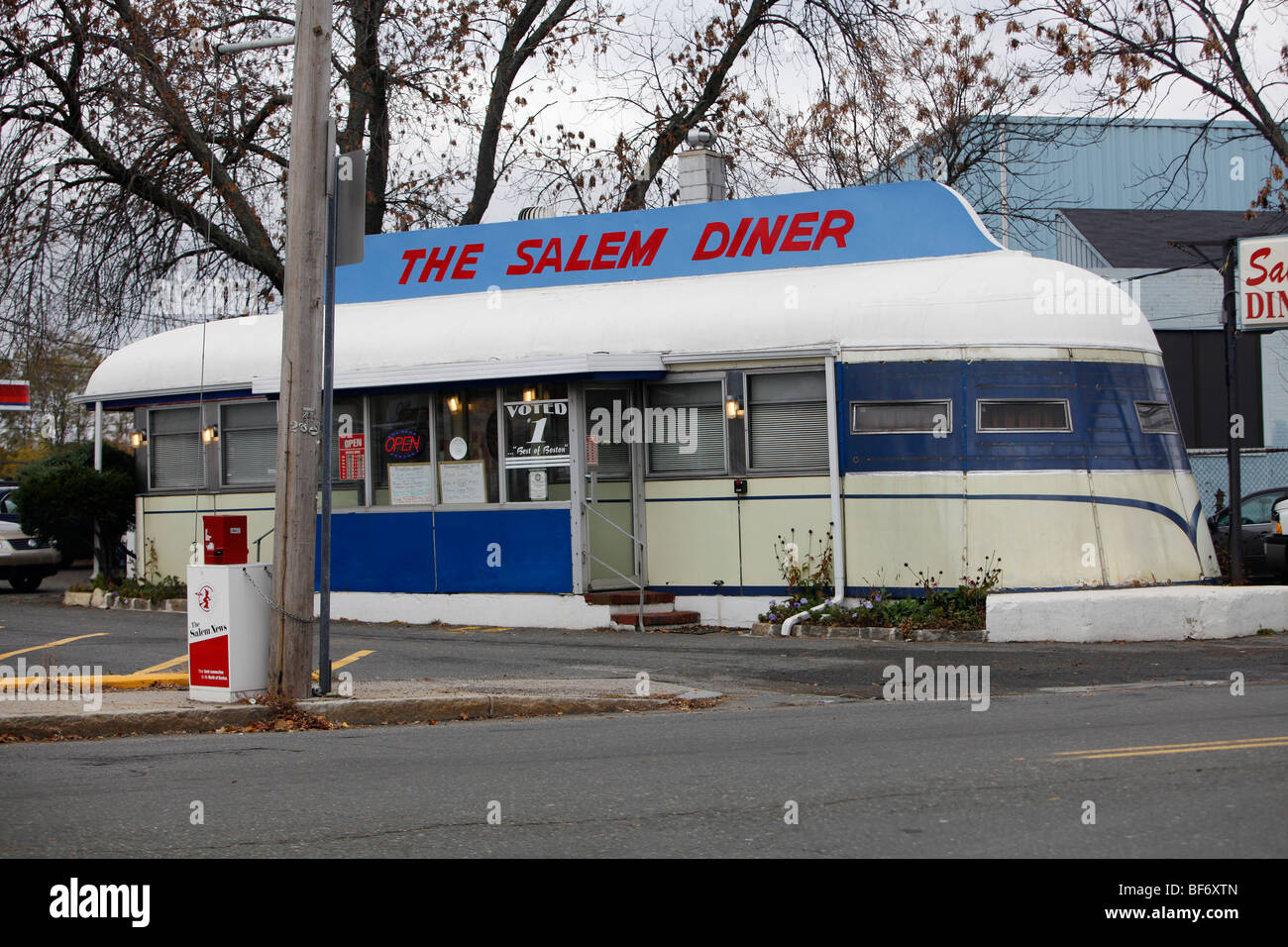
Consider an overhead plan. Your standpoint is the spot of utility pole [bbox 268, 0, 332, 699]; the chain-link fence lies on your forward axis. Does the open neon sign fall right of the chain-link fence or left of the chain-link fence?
left

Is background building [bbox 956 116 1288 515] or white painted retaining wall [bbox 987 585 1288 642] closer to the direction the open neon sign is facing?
the white painted retaining wall

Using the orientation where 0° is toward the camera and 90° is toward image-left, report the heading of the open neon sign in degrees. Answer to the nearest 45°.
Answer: approximately 0°

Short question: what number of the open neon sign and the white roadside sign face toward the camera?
2

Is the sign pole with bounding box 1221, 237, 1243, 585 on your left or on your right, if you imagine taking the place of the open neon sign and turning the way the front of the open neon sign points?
on your left

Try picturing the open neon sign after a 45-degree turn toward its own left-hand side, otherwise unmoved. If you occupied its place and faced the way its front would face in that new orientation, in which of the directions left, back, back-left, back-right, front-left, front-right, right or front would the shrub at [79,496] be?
back

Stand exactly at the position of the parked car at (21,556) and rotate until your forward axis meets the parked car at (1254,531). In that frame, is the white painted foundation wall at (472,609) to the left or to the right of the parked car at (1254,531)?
right

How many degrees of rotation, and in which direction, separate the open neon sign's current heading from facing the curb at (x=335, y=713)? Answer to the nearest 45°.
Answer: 0° — it already faces it

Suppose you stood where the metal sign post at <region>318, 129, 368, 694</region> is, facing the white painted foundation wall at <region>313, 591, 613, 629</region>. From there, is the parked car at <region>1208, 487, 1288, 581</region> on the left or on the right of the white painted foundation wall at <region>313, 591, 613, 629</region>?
right

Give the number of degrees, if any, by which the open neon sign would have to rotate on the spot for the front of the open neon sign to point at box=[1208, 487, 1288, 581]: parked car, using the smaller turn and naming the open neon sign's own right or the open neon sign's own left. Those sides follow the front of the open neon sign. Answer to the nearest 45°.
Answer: approximately 90° to the open neon sign's own left

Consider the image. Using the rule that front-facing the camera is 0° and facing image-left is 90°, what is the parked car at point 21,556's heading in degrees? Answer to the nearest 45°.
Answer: approximately 315°

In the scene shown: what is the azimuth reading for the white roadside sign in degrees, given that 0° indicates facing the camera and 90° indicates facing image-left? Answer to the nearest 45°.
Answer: approximately 0°

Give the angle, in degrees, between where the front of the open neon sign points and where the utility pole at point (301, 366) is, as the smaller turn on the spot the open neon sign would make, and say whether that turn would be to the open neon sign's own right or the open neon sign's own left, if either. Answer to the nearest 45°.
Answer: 0° — it already faces it
